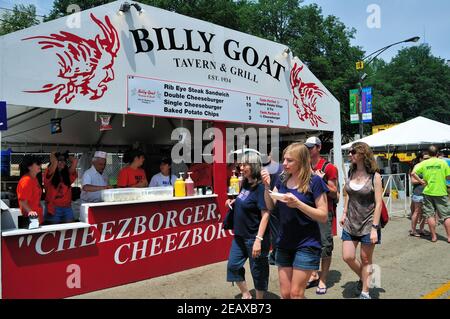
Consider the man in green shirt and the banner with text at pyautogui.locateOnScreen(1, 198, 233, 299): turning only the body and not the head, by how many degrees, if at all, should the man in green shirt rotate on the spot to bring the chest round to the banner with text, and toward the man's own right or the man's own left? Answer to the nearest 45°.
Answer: approximately 135° to the man's own left

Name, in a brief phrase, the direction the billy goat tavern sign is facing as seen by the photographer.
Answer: facing the viewer and to the right of the viewer

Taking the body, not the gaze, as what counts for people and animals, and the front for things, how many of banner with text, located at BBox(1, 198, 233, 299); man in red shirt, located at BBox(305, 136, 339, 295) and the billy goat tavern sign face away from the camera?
0

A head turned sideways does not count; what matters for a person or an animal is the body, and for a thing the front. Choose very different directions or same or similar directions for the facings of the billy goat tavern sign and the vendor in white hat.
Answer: same or similar directions

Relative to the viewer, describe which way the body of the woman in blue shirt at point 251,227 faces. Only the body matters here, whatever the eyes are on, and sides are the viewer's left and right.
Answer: facing the viewer and to the left of the viewer

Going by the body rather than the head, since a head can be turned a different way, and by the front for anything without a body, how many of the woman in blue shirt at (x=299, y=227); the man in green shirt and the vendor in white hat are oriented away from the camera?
1

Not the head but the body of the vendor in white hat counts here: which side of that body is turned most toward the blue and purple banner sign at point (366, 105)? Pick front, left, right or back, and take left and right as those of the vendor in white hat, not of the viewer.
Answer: left

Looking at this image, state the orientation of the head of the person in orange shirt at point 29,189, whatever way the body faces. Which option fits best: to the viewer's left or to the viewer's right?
to the viewer's right

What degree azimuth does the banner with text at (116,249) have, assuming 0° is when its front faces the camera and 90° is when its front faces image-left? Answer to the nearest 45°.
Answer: approximately 315°

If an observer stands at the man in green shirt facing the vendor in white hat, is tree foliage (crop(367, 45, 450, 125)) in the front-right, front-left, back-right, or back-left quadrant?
back-right
